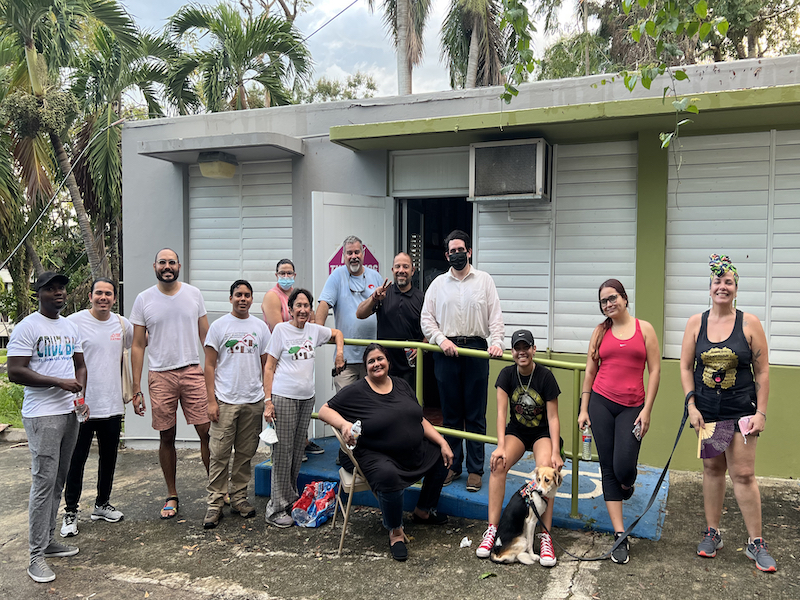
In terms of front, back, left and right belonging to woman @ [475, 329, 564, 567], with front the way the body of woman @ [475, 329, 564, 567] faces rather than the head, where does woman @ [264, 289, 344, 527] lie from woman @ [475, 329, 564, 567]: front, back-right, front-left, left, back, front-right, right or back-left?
right

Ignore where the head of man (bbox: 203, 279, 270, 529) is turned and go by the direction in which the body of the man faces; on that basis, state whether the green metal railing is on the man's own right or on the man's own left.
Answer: on the man's own left

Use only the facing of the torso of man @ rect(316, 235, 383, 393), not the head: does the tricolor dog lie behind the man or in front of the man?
in front

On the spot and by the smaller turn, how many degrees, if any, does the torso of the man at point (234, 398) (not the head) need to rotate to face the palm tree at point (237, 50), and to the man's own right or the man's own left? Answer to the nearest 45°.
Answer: approximately 180°

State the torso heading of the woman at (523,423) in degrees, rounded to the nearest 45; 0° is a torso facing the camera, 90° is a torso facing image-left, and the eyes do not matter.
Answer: approximately 0°

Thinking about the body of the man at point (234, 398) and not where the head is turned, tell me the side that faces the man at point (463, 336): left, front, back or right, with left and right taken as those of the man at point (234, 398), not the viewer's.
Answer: left

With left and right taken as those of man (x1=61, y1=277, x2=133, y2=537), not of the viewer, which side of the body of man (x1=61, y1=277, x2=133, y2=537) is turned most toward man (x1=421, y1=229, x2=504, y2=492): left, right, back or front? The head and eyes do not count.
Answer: left

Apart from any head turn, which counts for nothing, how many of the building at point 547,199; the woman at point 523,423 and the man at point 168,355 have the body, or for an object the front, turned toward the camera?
3

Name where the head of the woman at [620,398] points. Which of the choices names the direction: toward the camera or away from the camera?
toward the camera

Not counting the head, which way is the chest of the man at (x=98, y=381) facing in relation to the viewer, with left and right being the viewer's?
facing the viewer

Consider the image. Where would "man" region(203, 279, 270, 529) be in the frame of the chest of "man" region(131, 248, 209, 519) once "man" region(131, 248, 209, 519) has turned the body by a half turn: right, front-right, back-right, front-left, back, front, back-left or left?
back-right

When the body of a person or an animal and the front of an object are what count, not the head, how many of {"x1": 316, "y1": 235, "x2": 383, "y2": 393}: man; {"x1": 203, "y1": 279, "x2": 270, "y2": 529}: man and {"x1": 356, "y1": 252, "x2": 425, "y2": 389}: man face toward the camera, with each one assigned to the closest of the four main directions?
3

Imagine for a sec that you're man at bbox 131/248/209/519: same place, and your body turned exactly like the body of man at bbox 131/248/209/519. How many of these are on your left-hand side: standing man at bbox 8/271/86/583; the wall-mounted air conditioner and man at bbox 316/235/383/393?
2

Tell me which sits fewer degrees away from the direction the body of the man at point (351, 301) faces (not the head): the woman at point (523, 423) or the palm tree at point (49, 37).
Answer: the woman

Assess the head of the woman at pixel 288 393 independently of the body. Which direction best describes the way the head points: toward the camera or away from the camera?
toward the camera

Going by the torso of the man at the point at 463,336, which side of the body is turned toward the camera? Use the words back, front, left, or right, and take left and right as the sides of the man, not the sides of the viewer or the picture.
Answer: front
